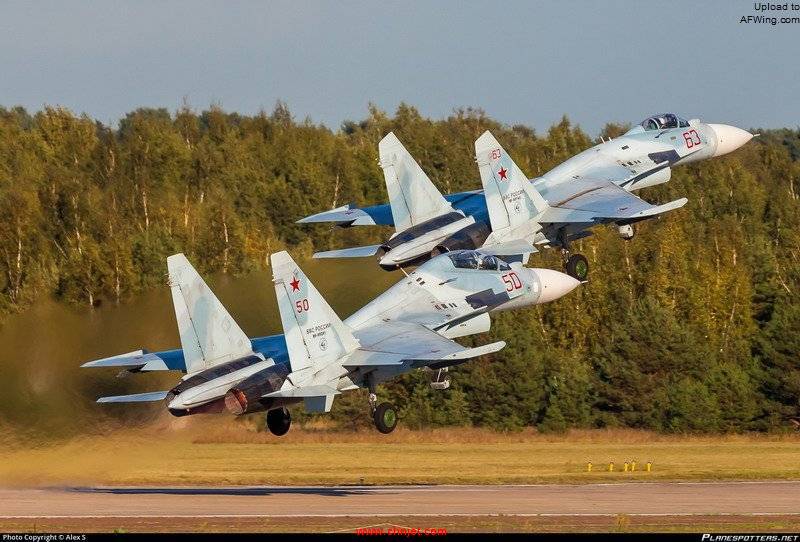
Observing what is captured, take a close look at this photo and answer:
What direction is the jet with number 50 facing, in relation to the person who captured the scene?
facing away from the viewer and to the right of the viewer

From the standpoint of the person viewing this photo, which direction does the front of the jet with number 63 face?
facing away from the viewer and to the right of the viewer

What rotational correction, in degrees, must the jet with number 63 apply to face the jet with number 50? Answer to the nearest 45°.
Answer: approximately 180°

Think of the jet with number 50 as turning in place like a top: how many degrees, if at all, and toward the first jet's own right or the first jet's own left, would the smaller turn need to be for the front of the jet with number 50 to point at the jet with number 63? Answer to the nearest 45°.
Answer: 0° — it already faces it
